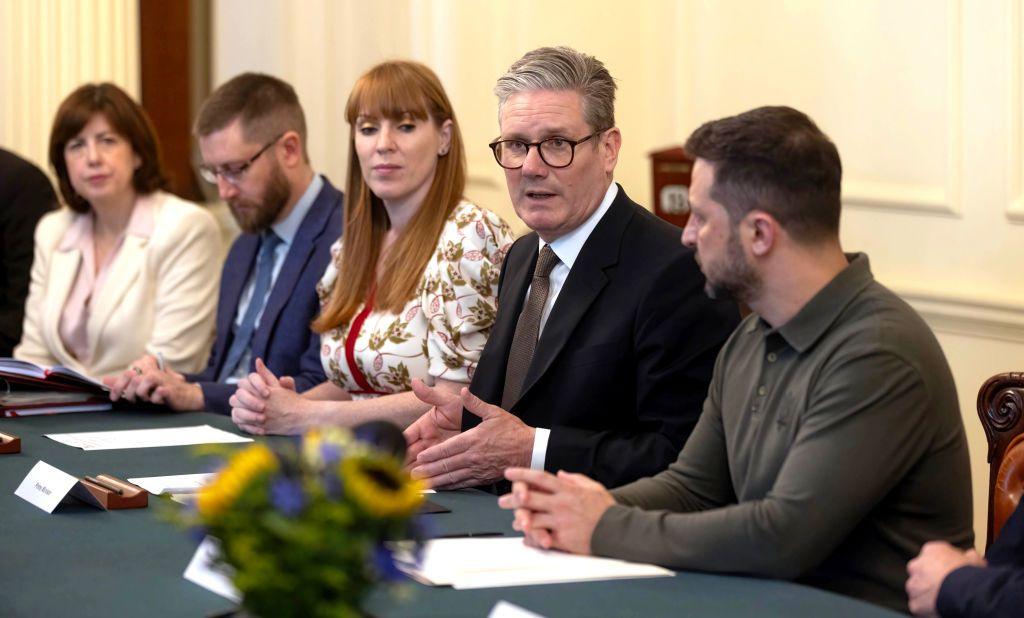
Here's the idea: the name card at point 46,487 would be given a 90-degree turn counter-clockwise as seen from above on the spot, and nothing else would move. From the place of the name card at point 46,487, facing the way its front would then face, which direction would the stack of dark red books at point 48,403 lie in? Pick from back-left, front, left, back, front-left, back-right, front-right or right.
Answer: back-left

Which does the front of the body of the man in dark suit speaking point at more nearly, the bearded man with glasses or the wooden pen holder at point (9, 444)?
the wooden pen holder
